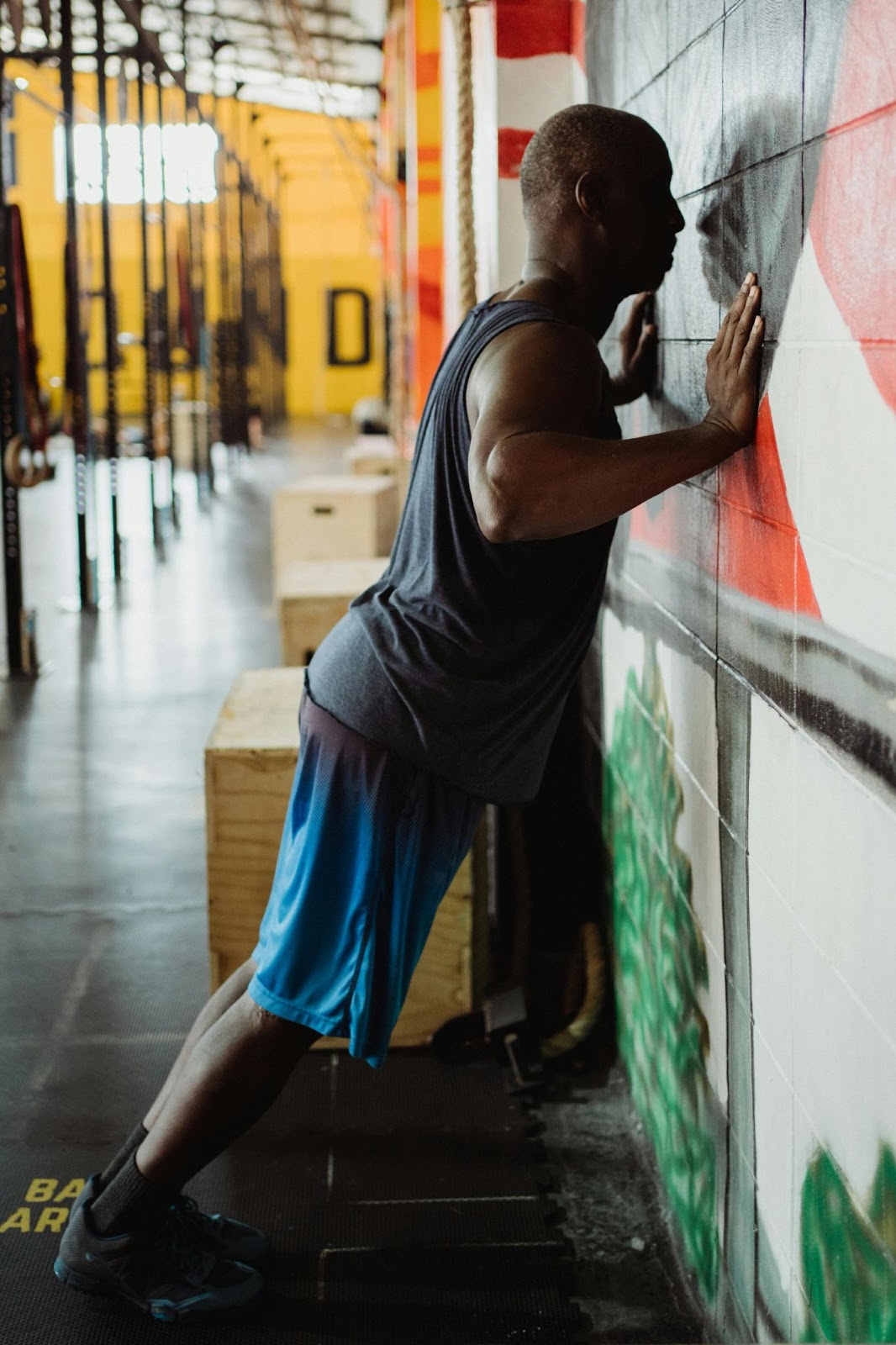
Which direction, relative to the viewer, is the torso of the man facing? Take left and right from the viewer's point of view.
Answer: facing to the right of the viewer

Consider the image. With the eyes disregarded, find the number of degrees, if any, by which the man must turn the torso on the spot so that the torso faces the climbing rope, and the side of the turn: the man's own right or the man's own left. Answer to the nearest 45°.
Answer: approximately 90° to the man's own left

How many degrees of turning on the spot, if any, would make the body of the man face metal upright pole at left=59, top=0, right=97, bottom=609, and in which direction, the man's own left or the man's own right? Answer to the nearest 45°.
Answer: approximately 90° to the man's own left

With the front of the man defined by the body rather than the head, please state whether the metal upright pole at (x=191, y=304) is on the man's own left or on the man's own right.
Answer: on the man's own left

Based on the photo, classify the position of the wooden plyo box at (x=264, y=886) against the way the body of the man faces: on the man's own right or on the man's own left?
on the man's own left

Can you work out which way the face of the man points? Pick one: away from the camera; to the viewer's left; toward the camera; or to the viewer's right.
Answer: to the viewer's right

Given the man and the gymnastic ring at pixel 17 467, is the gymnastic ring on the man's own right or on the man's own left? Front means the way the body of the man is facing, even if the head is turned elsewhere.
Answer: on the man's own left

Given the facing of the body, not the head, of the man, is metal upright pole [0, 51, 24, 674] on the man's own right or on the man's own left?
on the man's own left

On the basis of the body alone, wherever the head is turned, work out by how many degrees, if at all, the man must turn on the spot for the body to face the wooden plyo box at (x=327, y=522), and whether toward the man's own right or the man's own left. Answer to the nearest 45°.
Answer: approximately 90° to the man's own left

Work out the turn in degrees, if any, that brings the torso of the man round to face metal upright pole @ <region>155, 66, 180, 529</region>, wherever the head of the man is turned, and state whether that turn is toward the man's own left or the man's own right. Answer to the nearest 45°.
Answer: approximately 90° to the man's own left
